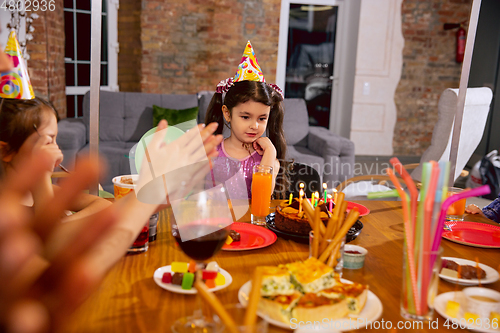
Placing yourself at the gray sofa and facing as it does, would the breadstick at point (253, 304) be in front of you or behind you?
in front

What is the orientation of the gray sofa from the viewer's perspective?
toward the camera

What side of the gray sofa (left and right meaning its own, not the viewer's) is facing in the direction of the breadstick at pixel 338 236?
front

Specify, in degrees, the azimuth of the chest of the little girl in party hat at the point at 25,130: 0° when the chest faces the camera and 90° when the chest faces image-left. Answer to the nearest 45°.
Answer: approximately 270°

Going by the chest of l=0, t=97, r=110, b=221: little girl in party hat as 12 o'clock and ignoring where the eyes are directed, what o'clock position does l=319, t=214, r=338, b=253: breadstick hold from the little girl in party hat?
The breadstick is roughly at 2 o'clock from the little girl in party hat.

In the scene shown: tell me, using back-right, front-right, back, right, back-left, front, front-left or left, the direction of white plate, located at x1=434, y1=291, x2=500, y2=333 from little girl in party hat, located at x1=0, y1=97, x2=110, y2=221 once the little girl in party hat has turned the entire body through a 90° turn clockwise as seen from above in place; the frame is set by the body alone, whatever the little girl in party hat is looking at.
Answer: front-left

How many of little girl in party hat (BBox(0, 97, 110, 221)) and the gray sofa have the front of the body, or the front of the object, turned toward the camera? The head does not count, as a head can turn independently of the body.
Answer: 1

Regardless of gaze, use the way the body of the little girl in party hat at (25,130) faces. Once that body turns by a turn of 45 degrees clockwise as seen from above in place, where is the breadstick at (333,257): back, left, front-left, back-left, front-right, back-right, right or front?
front

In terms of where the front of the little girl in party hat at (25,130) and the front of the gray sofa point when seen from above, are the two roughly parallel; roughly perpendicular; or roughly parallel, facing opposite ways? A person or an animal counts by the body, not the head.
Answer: roughly perpendicular

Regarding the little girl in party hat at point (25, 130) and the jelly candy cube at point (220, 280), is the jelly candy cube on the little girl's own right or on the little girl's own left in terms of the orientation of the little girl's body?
on the little girl's own right

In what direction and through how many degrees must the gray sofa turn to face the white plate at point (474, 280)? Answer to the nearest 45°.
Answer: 0° — it already faces it

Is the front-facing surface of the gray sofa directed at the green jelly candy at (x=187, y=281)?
yes
